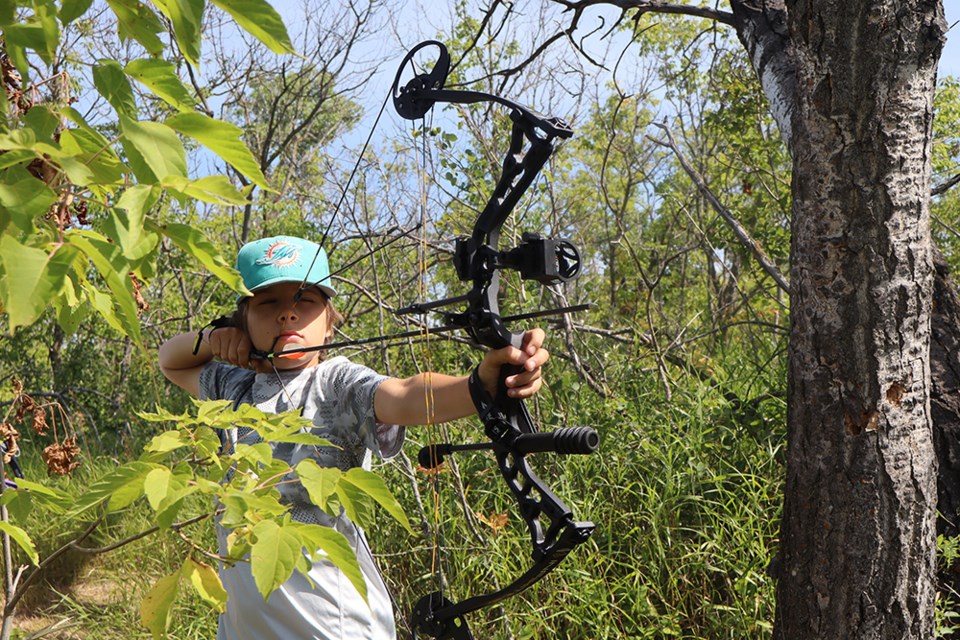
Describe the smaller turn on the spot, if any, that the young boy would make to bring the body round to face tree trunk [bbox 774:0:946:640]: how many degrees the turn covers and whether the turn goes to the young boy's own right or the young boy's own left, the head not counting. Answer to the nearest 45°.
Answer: approximately 90° to the young boy's own left

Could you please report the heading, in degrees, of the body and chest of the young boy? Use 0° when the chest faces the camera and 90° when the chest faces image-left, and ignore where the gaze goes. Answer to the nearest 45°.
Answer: approximately 0°
